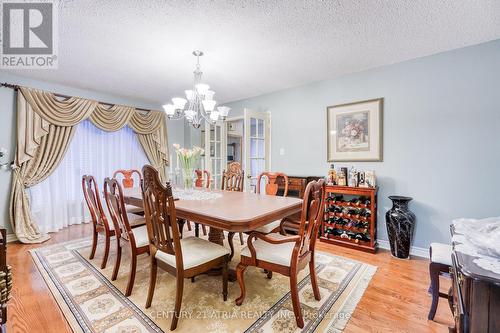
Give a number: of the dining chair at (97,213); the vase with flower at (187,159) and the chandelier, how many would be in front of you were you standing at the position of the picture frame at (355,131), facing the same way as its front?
3

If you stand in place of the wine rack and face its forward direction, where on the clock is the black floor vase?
The black floor vase is roughly at 8 o'clock from the wine rack.

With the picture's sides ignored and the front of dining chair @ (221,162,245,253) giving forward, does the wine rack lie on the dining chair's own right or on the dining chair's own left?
on the dining chair's own left

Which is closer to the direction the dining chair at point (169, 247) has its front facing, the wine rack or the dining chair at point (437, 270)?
the wine rack

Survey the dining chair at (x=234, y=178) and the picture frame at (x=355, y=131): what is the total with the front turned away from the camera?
0

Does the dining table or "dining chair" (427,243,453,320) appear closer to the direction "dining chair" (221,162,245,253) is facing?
the dining table

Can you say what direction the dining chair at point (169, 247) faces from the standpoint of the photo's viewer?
facing away from the viewer and to the right of the viewer

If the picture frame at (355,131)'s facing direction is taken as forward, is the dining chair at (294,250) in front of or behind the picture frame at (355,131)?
in front

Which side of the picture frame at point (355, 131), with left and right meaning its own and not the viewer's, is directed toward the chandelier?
front

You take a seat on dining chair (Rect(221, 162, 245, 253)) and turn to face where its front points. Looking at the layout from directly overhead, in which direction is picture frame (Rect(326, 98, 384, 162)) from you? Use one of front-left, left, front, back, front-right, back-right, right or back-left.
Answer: back-left

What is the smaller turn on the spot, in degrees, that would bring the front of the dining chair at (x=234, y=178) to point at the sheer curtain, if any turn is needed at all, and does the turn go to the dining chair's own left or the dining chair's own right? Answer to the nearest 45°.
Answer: approximately 45° to the dining chair's own right

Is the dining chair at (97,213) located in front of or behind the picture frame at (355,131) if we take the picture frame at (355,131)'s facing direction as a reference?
in front

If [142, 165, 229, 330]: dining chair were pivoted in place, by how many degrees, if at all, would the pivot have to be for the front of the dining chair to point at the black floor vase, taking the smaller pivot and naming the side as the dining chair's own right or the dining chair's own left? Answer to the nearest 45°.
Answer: approximately 45° to the dining chair's own right

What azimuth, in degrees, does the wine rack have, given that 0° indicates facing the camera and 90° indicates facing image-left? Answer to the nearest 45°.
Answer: approximately 45°

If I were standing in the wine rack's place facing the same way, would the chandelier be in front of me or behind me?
in front
